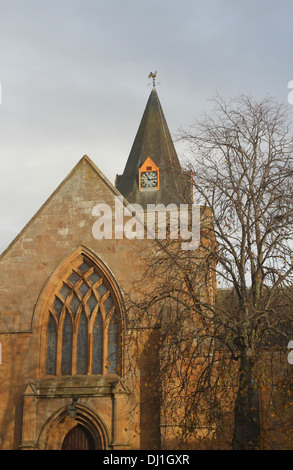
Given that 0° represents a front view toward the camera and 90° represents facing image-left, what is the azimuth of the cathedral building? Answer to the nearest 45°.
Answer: approximately 0°
